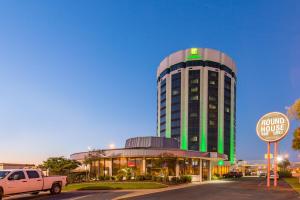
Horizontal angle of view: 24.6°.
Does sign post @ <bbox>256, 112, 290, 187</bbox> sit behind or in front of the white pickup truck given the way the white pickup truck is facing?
behind

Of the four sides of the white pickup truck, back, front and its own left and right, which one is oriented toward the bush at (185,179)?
back

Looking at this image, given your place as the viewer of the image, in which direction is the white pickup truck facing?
facing the viewer and to the left of the viewer

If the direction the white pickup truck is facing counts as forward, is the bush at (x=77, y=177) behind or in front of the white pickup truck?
behind
